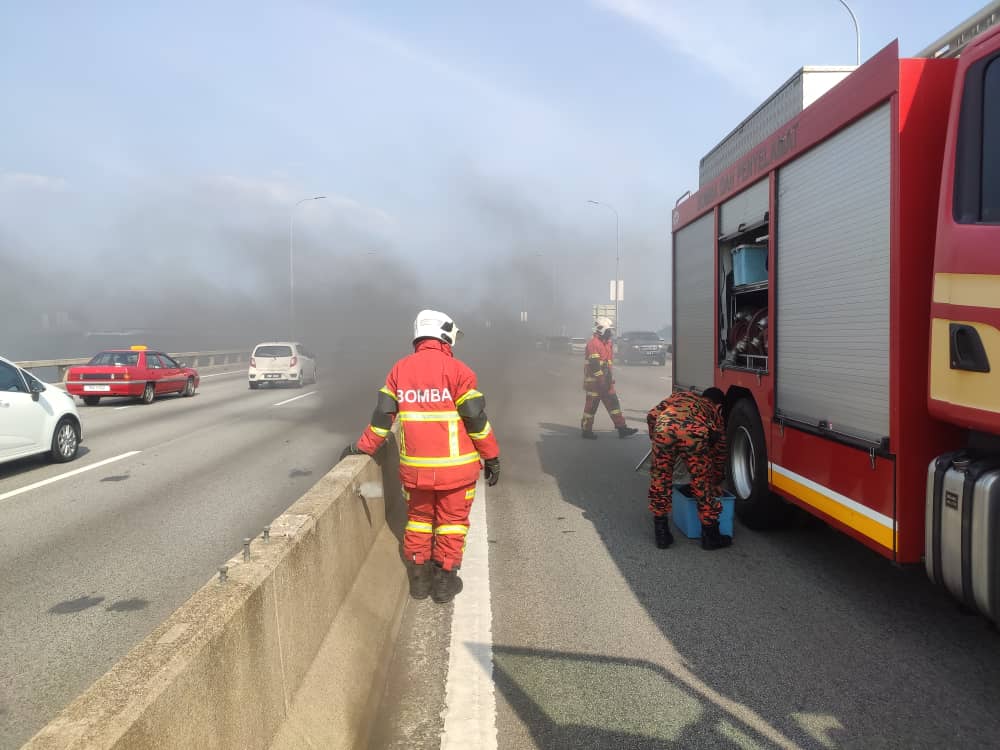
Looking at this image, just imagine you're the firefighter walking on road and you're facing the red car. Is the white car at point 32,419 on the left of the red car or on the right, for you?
left

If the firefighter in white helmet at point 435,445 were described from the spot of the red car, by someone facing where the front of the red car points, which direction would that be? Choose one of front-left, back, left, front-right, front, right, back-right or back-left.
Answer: back-right

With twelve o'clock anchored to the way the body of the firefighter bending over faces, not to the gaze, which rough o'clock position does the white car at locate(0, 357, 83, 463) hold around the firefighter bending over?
The white car is roughly at 8 o'clock from the firefighter bending over.

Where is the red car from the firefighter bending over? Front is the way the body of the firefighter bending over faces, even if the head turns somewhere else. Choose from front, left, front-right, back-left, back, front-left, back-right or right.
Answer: left

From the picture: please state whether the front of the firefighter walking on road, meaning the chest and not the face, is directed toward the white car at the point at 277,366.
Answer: no

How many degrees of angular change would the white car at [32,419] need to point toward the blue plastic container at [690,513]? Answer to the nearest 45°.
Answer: approximately 90° to its right

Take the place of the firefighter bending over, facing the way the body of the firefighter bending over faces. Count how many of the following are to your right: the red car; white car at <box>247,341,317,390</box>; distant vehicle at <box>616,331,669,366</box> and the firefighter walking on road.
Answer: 0

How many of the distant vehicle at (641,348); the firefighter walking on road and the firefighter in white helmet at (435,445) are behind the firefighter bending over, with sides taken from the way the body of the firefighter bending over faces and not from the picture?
1

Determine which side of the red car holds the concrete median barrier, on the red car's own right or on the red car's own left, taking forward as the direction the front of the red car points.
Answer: on the red car's own right

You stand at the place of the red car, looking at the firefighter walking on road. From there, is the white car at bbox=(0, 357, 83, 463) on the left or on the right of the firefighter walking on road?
right

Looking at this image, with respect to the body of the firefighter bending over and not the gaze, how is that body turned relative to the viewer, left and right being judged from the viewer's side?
facing away from the viewer and to the right of the viewer

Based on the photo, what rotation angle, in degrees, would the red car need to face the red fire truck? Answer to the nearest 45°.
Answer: approximately 135° to its right

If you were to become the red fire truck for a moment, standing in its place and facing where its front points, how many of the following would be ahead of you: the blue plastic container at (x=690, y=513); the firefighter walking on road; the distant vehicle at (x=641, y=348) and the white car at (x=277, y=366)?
0

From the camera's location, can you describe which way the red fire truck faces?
facing the viewer and to the right of the viewer
